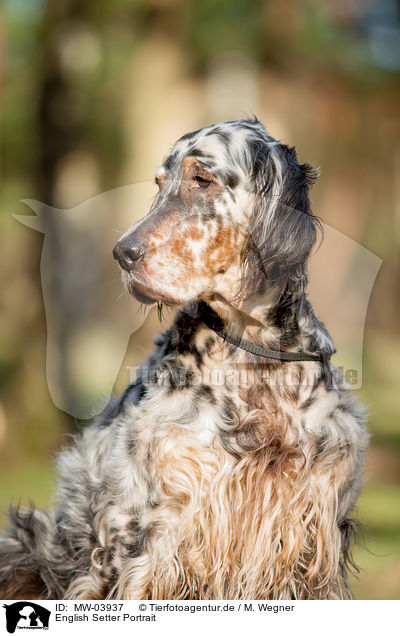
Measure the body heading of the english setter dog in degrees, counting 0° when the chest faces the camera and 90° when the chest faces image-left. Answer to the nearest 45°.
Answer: approximately 315°
